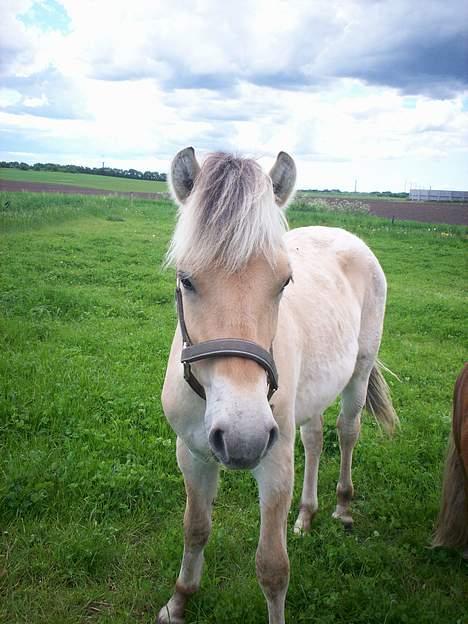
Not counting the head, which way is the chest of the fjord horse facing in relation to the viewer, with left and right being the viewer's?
facing the viewer and to the left of the viewer
